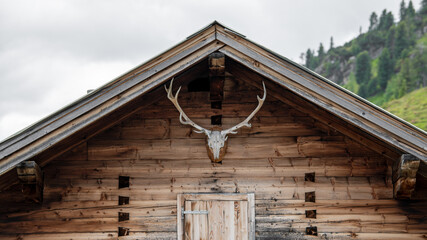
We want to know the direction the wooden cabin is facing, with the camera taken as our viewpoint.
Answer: facing the viewer
